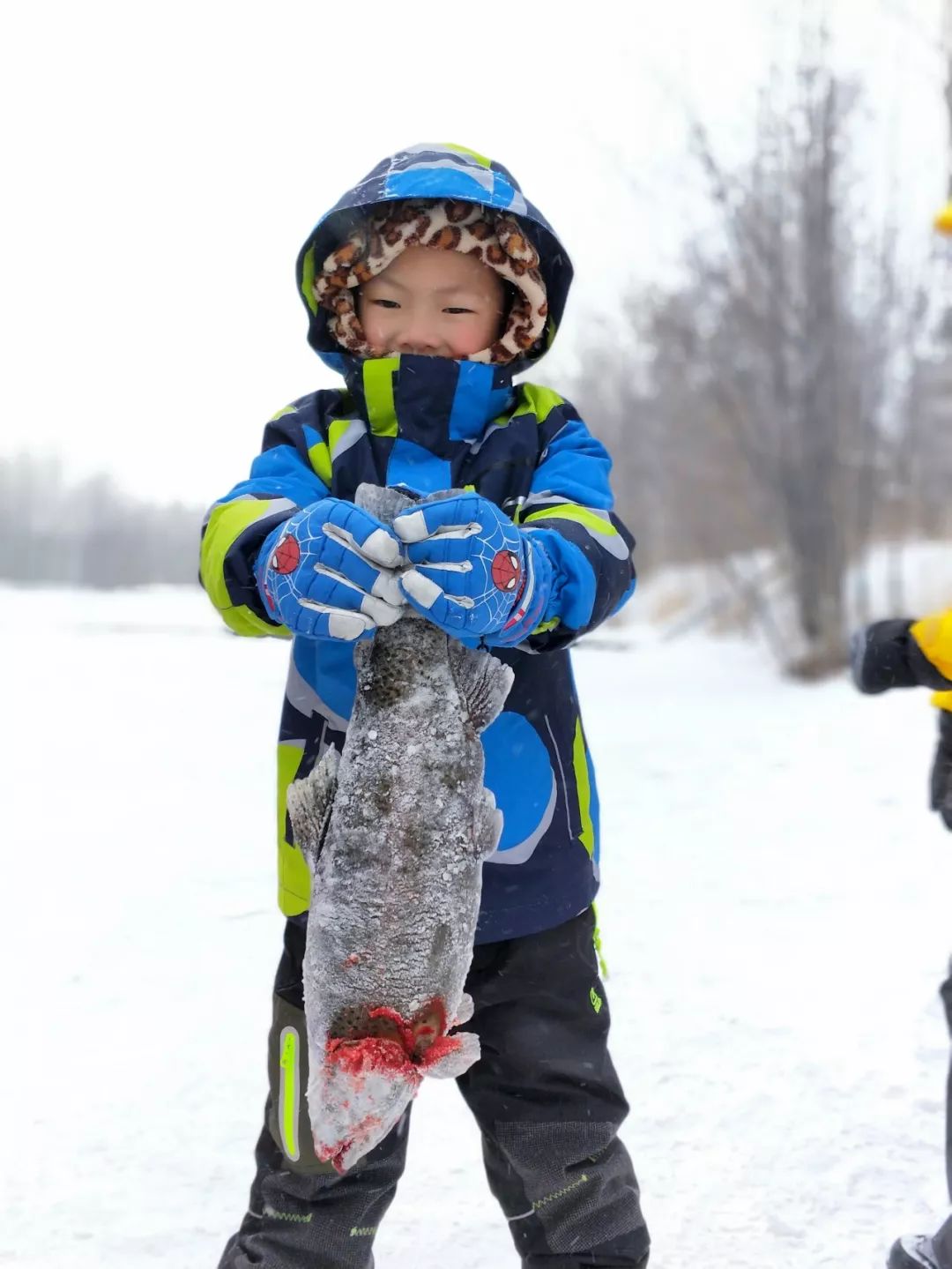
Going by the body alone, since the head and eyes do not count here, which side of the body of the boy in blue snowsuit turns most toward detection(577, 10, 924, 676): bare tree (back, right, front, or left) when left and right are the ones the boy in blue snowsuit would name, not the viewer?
back

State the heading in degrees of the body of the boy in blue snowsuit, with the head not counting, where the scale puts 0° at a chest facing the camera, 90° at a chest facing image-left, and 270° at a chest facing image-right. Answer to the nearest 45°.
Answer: approximately 0°
